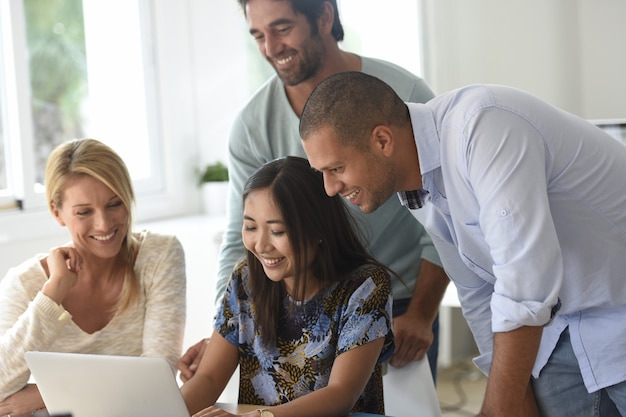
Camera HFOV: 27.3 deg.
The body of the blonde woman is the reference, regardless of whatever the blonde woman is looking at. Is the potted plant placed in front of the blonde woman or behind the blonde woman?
behind

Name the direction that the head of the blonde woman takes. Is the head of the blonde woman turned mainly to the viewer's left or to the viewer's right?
to the viewer's right

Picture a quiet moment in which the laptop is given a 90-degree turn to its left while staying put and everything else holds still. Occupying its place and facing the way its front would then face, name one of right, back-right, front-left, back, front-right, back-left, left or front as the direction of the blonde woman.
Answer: front-right

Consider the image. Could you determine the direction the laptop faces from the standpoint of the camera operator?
facing away from the viewer and to the right of the viewer

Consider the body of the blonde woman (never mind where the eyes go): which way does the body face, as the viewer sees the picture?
toward the camera

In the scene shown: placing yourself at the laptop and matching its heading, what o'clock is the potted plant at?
The potted plant is roughly at 11 o'clock from the laptop.
